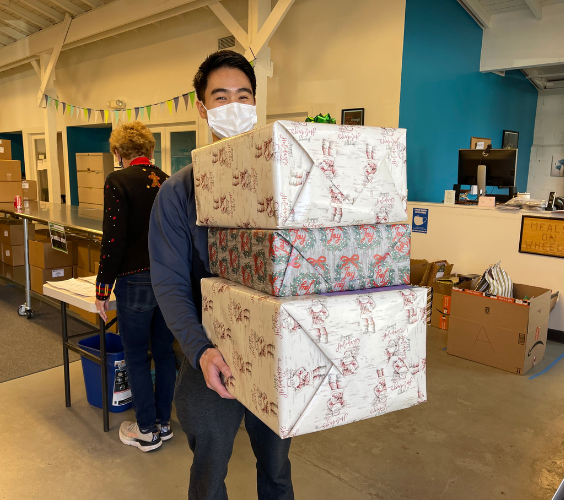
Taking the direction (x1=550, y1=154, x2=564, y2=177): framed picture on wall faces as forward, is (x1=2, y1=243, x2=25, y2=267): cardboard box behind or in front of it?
in front

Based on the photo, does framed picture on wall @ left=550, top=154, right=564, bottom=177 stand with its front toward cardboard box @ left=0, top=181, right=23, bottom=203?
yes

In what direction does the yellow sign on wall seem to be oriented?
toward the camera

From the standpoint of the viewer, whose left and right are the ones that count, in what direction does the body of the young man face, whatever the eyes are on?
facing the viewer and to the right of the viewer

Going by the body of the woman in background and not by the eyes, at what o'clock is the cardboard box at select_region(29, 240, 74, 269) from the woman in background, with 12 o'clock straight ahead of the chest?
The cardboard box is roughly at 1 o'clock from the woman in background.

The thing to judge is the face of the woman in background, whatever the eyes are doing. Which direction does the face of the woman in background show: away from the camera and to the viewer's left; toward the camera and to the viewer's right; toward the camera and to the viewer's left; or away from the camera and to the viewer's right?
away from the camera and to the viewer's left

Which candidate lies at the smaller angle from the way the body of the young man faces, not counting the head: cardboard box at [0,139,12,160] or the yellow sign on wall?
the yellow sign on wall
